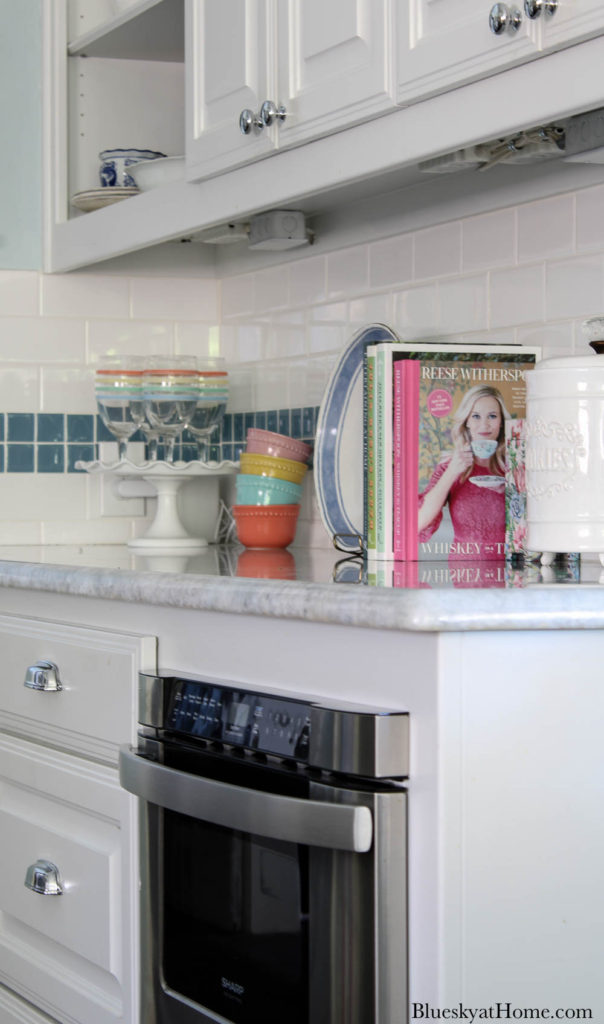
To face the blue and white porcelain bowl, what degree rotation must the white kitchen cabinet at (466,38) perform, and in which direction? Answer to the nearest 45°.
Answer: approximately 90° to its right

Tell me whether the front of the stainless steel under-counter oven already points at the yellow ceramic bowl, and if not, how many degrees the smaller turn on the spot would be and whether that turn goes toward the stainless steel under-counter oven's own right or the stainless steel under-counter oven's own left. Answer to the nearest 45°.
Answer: approximately 135° to the stainless steel under-counter oven's own right

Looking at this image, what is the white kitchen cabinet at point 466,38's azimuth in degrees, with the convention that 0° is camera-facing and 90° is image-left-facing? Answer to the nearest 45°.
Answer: approximately 45°

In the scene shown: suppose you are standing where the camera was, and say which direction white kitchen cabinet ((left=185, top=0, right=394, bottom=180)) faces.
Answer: facing the viewer and to the left of the viewer

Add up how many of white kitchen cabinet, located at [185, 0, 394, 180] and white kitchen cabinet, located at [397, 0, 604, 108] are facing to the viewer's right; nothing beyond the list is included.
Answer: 0

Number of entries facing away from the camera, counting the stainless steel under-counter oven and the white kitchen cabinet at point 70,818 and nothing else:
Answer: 0

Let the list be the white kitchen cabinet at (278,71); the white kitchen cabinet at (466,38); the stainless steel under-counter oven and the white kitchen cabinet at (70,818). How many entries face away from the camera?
0

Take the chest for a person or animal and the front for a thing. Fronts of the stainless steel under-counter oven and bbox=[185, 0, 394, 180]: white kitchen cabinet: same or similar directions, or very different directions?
same or similar directions

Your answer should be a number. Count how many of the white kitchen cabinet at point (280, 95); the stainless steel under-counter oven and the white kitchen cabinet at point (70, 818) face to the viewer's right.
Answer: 0

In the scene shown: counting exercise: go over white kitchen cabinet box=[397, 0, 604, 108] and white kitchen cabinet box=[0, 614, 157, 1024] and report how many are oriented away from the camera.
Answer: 0

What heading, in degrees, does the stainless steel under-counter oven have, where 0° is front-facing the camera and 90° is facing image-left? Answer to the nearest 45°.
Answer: approximately 45°

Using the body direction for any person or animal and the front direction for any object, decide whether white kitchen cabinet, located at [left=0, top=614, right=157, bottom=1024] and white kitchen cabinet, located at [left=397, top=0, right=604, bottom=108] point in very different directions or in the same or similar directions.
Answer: same or similar directions
